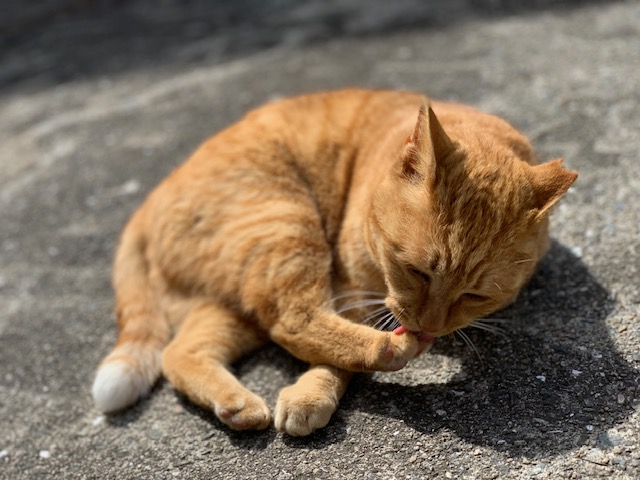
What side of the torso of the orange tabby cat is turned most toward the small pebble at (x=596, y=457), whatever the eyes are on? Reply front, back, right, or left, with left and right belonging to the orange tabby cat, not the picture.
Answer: front

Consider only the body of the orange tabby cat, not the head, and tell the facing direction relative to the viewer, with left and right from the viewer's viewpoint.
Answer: facing the viewer and to the right of the viewer
